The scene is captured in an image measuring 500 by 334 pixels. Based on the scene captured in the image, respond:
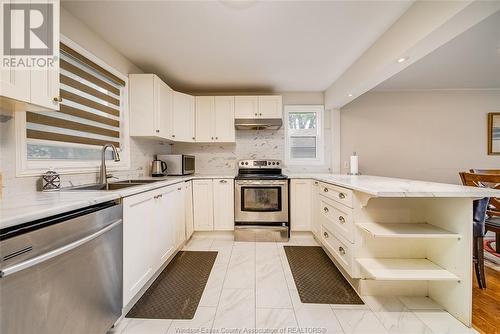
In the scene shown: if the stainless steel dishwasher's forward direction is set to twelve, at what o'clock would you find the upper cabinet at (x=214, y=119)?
The upper cabinet is roughly at 9 o'clock from the stainless steel dishwasher.

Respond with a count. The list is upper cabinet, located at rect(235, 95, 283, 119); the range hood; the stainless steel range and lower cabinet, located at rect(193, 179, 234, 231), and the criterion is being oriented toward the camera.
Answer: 4

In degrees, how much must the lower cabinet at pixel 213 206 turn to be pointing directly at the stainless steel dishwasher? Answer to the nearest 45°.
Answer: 0° — it already faces it

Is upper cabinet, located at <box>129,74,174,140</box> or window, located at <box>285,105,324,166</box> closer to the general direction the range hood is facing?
the upper cabinet

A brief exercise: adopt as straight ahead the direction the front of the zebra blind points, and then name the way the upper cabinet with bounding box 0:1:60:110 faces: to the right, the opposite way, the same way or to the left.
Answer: the same way

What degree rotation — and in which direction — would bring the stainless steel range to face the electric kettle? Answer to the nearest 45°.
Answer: approximately 90° to its right

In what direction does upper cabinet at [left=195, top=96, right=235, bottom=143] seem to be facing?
toward the camera

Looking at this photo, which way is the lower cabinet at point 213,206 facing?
toward the camera

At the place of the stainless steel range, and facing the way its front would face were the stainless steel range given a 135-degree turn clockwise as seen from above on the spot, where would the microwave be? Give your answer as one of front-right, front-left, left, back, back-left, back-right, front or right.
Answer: front-left

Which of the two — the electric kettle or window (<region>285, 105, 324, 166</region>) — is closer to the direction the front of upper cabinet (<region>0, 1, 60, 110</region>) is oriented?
the window

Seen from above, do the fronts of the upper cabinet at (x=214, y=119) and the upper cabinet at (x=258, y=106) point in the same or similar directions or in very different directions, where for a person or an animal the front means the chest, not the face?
same or similar directions

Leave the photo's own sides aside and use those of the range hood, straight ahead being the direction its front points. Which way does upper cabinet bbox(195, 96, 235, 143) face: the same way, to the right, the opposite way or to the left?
the same way

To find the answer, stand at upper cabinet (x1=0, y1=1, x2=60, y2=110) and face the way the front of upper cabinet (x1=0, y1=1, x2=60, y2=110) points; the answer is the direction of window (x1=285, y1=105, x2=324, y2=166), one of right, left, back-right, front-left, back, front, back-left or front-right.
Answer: front-left

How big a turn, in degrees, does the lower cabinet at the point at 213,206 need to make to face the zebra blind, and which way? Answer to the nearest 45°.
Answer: approximately 45° to its right

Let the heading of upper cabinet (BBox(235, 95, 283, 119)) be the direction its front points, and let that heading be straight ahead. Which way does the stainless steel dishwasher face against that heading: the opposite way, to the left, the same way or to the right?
to the left

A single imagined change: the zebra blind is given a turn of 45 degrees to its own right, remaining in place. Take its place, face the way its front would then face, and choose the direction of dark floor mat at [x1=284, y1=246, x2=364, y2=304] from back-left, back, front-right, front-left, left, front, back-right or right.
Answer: front-left

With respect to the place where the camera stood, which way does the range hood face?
facing the viewer

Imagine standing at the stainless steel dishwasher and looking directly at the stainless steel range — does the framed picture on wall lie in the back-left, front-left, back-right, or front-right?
front-right
